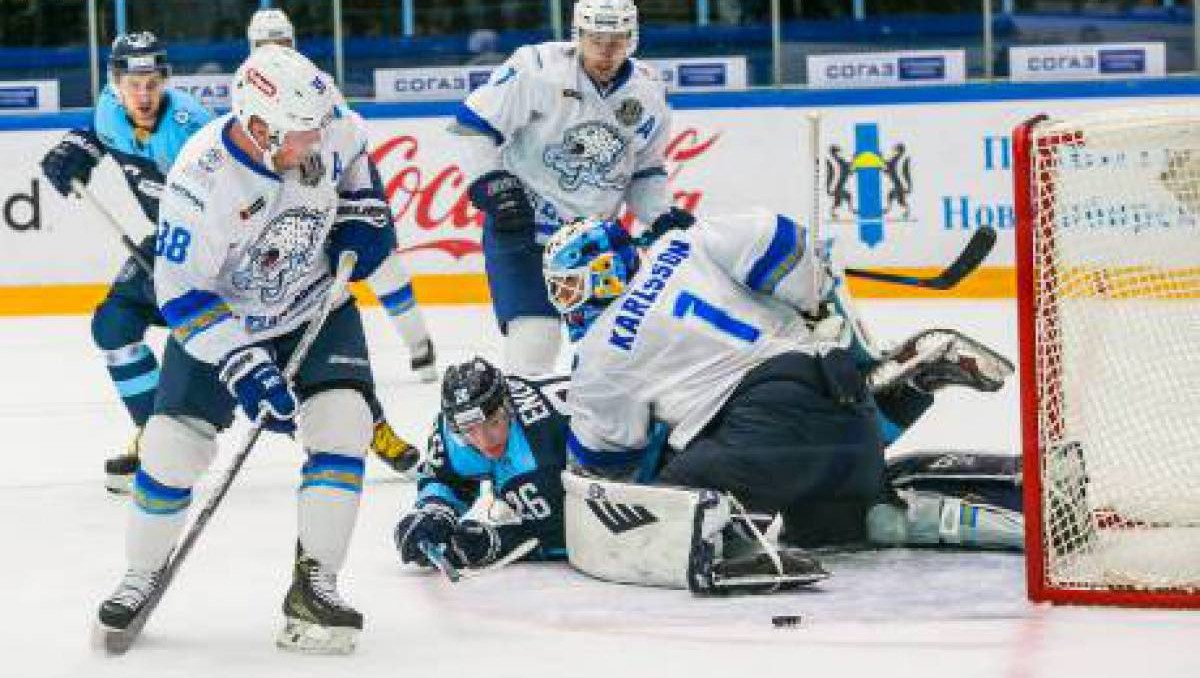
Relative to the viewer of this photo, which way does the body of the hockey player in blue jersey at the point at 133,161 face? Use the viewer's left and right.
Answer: facing the viewer

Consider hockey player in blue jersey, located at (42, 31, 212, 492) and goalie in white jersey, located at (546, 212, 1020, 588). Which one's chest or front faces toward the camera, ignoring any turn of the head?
the hockey player in blue jersey

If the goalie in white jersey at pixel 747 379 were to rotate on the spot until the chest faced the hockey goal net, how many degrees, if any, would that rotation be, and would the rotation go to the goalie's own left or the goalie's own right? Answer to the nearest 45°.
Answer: approximately 135° to the goalie's own right

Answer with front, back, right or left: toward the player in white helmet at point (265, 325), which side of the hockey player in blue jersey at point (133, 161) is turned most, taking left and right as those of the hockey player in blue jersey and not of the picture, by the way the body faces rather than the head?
front

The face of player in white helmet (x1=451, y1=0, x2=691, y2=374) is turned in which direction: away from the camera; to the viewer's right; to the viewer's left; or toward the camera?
toward the camera

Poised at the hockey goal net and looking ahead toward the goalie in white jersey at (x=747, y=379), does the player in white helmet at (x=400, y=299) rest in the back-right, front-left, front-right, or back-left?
front-right

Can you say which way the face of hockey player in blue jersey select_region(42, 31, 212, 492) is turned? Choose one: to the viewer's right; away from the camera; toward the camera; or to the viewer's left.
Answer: toward the camera

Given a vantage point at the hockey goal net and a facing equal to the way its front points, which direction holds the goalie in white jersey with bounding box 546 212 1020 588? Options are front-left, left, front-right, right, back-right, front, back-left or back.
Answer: front

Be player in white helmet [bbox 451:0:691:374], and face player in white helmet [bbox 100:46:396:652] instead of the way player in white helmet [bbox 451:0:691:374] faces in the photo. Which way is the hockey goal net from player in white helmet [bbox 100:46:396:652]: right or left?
left

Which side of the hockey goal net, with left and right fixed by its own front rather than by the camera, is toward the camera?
left

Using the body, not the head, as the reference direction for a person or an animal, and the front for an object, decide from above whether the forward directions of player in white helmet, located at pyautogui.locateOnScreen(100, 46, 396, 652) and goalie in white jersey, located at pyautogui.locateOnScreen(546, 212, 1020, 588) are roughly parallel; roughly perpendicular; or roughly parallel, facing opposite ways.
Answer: roughly parallel, facing opposite ways

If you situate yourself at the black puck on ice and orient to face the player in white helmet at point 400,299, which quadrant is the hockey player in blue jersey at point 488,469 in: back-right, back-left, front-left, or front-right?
front-left

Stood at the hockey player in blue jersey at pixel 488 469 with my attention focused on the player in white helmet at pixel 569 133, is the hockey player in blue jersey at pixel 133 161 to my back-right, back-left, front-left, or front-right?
front-left

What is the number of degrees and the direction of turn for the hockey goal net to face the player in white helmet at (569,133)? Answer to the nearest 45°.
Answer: approximately 45° to its right
